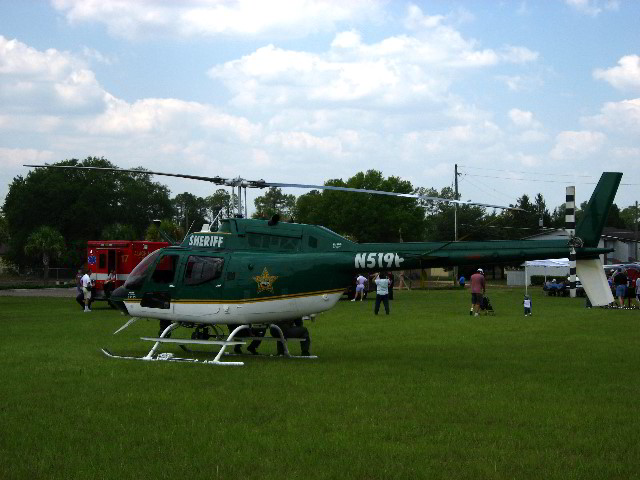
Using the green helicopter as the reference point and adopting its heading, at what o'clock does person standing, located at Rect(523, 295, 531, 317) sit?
The person standing is roughly at 4 o'clock from the green helicopter.

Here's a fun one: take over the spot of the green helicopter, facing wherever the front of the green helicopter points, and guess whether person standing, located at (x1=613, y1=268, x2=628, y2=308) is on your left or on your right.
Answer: on your right

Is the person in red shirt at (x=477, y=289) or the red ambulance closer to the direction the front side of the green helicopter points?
the red ambulance

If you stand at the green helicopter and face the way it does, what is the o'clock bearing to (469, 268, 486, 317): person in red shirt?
The person in red shirt is roughly at 4 o'clock from the green helicopter.

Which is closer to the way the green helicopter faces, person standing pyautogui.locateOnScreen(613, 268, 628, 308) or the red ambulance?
the red ambulance

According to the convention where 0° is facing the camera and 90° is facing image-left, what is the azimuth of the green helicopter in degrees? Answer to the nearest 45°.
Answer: approximately 90°

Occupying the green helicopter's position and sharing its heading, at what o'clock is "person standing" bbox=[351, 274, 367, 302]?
The person standing is roughly at 3 o'clock from the green helicopter.

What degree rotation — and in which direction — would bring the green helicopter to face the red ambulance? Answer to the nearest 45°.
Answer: approximately 90° to its right

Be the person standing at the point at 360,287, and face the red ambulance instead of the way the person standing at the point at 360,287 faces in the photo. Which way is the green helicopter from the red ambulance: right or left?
left
